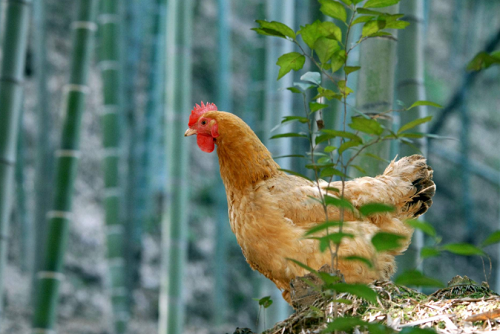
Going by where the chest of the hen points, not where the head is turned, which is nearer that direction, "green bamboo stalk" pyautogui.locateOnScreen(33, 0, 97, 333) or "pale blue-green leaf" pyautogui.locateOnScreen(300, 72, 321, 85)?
the green bamboo stalk

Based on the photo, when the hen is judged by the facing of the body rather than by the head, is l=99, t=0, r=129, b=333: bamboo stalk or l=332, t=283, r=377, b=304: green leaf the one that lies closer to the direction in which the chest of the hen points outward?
the bamboo stalk

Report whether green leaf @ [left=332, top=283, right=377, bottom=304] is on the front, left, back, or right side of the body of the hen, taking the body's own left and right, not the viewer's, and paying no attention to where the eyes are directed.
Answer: left

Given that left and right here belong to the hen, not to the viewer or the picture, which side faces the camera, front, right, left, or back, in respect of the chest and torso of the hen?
left

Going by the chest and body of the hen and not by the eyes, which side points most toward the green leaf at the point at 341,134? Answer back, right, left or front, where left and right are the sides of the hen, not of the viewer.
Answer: left

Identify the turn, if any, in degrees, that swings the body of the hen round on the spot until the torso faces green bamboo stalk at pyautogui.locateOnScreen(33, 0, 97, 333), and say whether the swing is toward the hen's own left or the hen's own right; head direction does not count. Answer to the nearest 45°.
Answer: approximately 45° to the hen's own right

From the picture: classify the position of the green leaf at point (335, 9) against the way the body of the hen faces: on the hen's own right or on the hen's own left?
on the hen's own left

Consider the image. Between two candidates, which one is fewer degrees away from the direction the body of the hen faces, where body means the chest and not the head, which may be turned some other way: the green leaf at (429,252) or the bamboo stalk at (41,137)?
the bamboo stalk

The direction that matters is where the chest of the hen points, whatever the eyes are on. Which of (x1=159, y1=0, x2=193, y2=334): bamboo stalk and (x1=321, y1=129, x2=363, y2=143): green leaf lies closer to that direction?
the bamboo stalk

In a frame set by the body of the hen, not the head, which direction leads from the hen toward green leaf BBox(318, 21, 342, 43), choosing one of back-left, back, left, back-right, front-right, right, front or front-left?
left
